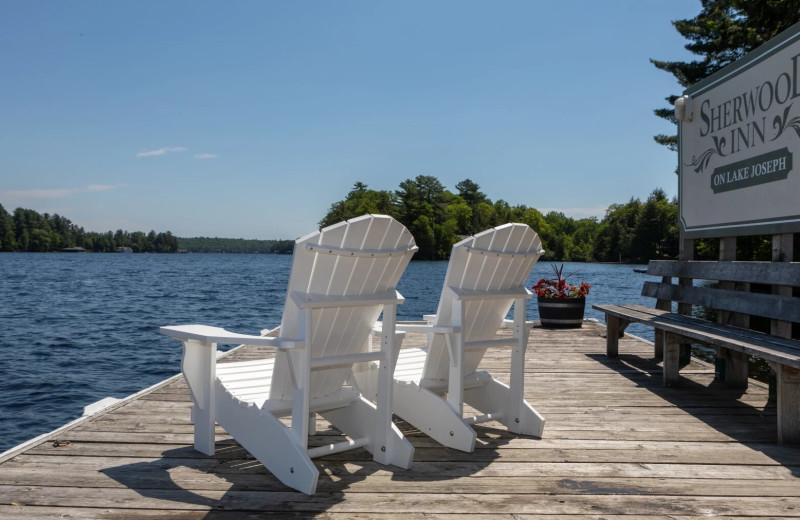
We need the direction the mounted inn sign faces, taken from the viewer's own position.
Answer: facing the viewer and to the left of the viewer

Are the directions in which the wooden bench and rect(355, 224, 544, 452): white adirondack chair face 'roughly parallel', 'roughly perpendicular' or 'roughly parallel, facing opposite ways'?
roughly perpendicular

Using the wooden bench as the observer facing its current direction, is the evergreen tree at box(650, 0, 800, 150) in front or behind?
behind

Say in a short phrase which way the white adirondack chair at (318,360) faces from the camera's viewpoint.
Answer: facing away from the viewer and to the left of the viewer

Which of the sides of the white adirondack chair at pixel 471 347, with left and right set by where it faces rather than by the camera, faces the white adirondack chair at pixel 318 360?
left

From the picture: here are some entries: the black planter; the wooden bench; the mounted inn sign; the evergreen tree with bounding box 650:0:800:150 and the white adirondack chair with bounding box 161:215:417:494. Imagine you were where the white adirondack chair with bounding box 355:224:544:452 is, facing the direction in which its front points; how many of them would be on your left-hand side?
1

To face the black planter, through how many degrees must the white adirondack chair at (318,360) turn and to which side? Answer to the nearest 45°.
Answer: approximately 90° to its right

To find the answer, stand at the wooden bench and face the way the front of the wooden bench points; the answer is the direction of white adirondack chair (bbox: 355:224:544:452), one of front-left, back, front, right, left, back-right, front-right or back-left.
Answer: front

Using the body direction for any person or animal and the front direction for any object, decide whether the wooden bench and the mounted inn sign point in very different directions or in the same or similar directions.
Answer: same or similar directions

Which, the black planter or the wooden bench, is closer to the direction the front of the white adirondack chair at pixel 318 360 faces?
the black planter

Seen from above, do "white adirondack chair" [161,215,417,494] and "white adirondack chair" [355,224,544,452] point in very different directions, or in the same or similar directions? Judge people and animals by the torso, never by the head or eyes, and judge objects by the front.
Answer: same or similar directions

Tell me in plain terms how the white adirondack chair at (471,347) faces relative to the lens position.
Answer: facing away from the viewer and to the left of the viewer

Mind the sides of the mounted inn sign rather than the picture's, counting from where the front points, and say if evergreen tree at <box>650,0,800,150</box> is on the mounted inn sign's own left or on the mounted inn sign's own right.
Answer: on the mounted inn sign's own right

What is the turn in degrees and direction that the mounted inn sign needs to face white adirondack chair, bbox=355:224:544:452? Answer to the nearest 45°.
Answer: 0° — it already faces it

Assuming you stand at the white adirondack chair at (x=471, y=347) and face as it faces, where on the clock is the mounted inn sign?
The mounted inn sign is roughly at 3 o'clock from the white adirondack chair.

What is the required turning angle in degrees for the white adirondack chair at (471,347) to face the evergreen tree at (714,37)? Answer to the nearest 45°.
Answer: approximately 90° to its right

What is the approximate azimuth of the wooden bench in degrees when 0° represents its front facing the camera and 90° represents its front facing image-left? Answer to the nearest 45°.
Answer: approximately 45°
